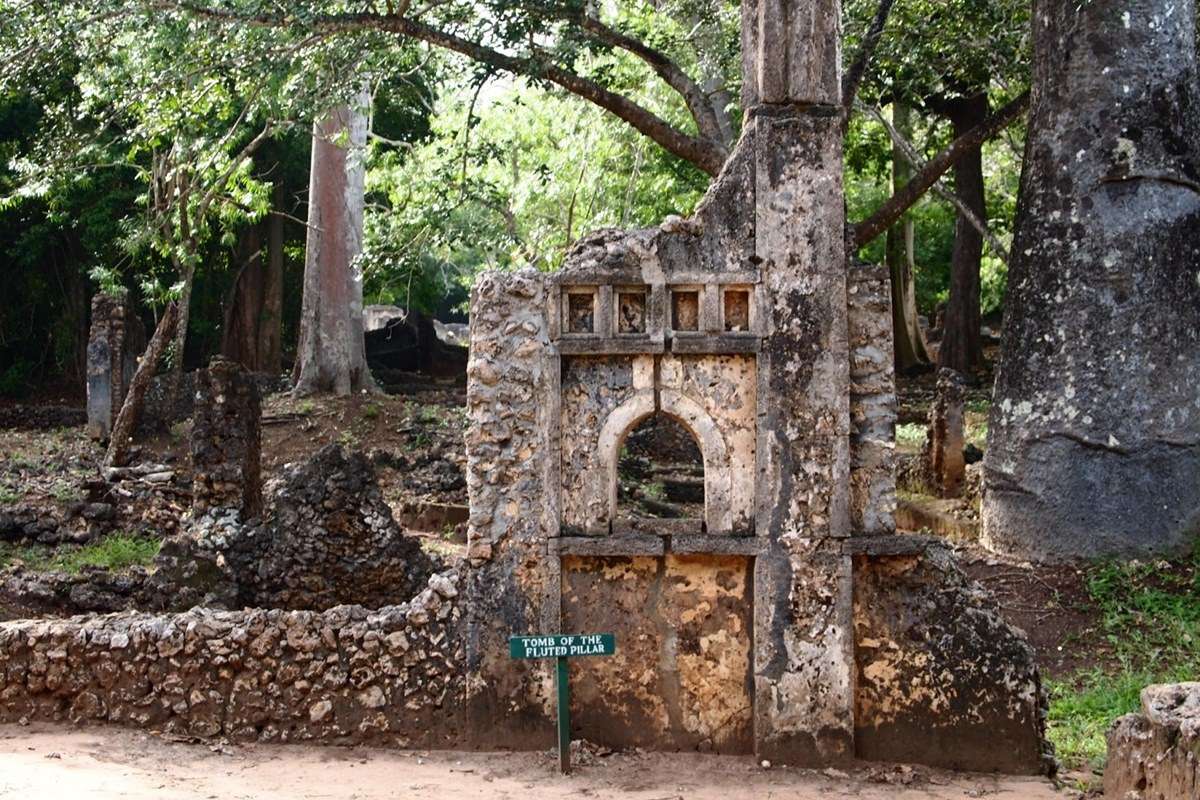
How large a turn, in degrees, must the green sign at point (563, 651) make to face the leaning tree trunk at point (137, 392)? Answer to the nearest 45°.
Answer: approximately 135° to its right

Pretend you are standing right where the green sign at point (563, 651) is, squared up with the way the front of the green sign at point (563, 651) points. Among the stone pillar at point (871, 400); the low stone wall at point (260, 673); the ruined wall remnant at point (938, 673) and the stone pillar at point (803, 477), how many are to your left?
3

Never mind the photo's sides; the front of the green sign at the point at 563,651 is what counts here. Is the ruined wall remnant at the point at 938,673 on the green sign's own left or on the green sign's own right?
on the green sign's own left

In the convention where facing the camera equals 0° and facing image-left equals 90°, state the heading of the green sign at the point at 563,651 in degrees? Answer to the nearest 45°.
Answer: approximately 0°

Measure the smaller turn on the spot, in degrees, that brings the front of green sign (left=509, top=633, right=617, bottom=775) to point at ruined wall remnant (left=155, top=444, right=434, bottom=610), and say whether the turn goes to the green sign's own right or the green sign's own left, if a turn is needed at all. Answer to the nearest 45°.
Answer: approximately 135° to the green sign's own right

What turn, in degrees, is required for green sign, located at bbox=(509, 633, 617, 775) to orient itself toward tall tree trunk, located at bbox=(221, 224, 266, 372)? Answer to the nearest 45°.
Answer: approximately 180°

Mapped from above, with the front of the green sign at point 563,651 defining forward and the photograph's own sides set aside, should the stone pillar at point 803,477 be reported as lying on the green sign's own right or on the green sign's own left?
on the green sign's own left

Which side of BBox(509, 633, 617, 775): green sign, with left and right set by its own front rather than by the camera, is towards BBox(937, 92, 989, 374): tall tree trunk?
back

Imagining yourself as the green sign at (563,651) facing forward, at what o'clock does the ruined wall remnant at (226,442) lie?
The ruined wall remnant is roughly at 5 o'clock from the green sign.

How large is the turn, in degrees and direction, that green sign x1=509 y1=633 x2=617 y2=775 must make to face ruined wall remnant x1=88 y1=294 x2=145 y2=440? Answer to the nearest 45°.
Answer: approximately 135° to its right

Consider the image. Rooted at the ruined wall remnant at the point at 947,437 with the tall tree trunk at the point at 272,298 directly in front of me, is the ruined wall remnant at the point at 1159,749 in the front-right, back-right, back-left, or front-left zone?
back-left

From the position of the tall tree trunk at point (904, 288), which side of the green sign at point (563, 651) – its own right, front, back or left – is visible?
back

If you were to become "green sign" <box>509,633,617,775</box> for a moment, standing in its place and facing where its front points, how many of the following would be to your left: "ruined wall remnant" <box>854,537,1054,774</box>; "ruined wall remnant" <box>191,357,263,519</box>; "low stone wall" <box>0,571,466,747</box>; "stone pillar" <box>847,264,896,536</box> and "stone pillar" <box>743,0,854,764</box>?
3

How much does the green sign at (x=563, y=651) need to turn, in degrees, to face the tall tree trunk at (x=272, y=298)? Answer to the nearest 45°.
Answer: approximately 180°

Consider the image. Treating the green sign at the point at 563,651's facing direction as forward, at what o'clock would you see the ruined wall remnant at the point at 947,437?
The ruined wall remnant is roughly at 7 o'clock from the green sign.

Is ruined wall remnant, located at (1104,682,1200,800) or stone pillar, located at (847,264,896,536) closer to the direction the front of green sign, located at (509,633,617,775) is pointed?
the ruined wall remnant

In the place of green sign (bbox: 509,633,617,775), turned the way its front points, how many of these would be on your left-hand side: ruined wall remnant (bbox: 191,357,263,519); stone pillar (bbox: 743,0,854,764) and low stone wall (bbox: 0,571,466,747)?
1
